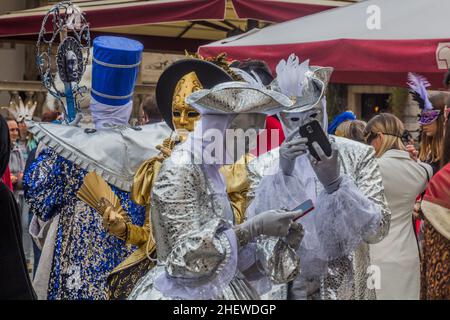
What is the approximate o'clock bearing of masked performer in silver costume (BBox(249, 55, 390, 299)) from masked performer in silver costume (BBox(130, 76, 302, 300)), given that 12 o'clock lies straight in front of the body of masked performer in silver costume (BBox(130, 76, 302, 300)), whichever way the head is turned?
masked performer in silver costume (BBox(249, 55, 390, 299)) is roughly at 10 o'clock from masked performer in silver costume (BBox(130, 76, 302, 300)).

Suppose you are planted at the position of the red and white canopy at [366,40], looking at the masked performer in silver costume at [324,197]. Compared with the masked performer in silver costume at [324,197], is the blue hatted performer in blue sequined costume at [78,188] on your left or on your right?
right

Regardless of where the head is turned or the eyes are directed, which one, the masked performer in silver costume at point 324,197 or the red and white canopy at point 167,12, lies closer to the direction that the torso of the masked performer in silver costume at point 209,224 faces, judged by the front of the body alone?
the masked performer in silver costume
